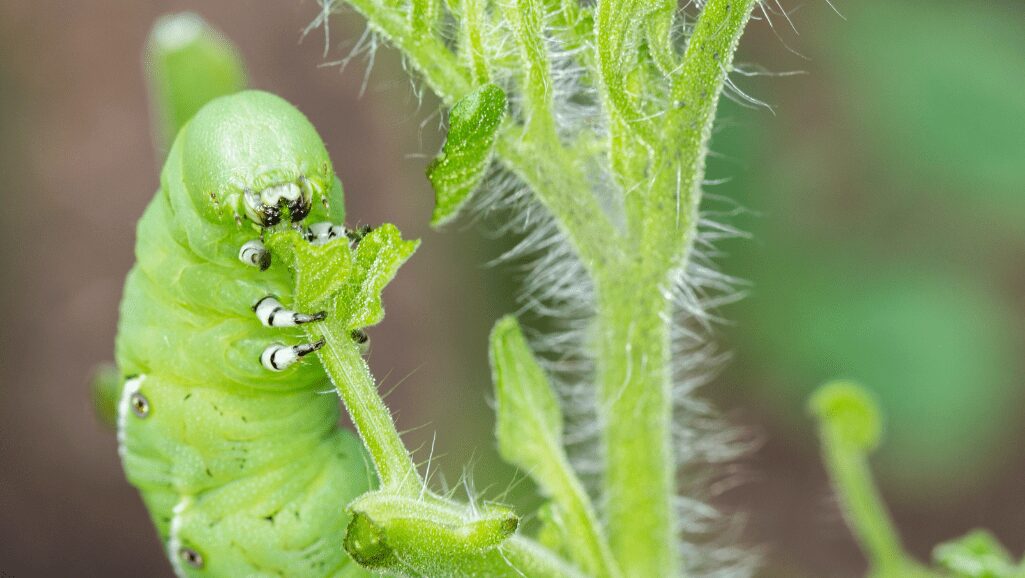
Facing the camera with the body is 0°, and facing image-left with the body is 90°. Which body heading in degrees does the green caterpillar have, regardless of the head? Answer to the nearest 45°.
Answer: approximately 315°
